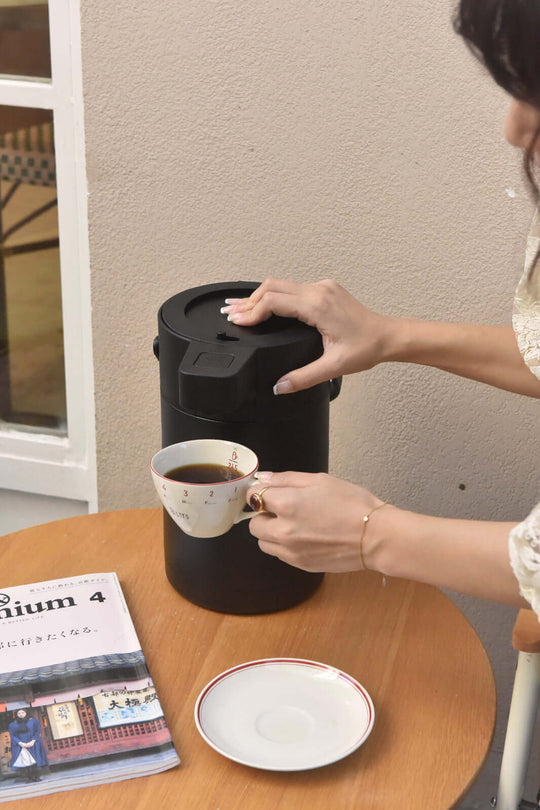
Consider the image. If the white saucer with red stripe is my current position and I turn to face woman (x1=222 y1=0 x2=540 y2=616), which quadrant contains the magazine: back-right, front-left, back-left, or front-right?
back-left

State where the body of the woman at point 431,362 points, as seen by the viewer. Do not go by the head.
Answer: to the viewer's left

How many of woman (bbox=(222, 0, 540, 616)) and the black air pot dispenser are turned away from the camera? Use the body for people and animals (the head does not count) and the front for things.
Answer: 0

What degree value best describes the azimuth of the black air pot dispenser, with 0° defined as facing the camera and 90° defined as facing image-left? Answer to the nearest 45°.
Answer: approximately 45°
